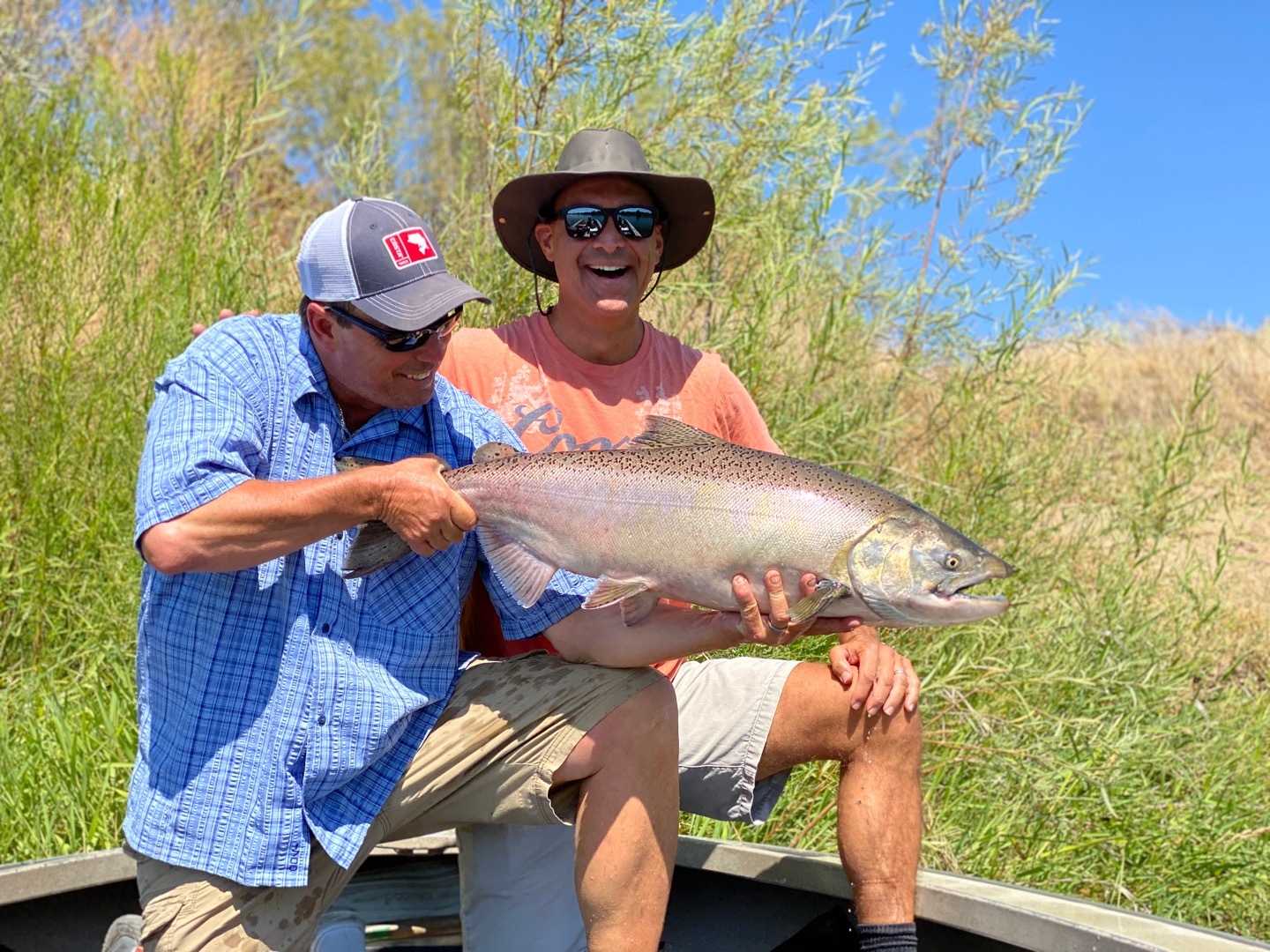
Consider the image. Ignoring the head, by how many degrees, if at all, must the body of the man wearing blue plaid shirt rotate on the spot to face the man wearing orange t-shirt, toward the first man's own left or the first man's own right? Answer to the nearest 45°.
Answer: approximately 90° to the first man's own left

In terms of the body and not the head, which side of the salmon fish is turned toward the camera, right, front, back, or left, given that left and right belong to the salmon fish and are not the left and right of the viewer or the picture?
right

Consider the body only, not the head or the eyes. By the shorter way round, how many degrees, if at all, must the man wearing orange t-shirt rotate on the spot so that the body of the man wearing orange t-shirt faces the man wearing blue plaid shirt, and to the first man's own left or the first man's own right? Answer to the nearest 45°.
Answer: approximately 45° to the first man's own right
